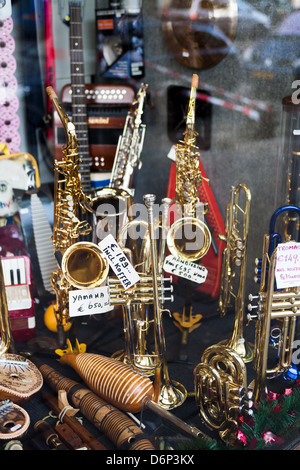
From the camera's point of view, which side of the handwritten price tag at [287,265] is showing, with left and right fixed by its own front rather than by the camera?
front

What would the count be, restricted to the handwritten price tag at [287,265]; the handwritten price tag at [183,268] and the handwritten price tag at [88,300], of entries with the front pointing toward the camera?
3

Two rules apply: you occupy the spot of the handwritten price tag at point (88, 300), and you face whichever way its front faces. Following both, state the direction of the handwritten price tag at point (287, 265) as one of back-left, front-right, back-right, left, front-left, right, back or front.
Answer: left

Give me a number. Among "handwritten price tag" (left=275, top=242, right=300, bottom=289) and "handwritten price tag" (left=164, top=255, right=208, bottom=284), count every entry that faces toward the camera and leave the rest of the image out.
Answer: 2

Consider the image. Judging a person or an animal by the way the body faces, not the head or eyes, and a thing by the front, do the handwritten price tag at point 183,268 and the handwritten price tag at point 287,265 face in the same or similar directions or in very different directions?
same or similar directions

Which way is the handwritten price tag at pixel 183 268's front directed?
toward the camera

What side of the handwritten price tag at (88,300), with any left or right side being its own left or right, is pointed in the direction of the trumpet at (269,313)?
left

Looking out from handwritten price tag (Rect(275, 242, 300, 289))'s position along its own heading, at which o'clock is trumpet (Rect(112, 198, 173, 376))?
The trumpet is roughly at 3 o'clock from the handwritten price tag.

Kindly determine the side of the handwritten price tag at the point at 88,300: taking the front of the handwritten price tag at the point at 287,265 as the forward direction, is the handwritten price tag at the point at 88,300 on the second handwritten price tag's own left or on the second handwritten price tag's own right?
on the second handwritten price tag's own right

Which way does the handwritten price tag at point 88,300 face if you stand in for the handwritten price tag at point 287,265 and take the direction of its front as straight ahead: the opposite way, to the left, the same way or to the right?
the same way

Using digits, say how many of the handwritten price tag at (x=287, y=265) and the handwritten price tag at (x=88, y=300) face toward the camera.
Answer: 2

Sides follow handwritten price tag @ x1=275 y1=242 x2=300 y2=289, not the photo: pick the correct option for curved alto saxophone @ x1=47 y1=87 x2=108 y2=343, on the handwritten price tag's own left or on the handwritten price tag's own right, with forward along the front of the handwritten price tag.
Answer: on the handwritten price tag's own right

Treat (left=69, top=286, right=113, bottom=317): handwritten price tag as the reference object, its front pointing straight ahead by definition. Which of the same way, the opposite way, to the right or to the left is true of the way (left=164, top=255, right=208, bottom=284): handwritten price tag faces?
the same way
